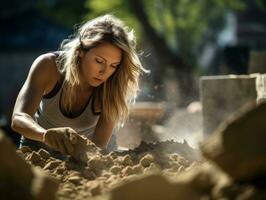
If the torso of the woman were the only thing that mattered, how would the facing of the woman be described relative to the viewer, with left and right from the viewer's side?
facing the viewer and to the right of the viewer

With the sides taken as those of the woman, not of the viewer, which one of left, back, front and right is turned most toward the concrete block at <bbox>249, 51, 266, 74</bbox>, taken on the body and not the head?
left

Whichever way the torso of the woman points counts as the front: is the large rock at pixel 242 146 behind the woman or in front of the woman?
in front

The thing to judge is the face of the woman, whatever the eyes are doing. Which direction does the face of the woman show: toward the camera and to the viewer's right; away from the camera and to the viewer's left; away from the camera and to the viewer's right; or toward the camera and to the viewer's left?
toward the camera and to the viewer's right

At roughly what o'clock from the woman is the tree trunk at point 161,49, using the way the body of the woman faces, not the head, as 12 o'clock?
The tree trunk is roughly at 8 o'clock from the woman.
